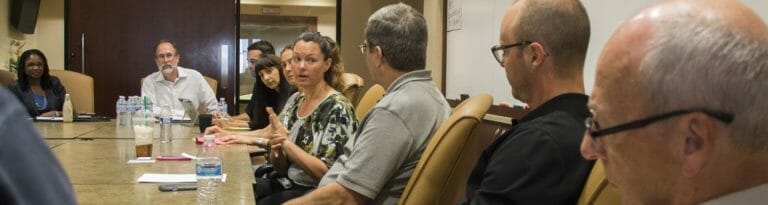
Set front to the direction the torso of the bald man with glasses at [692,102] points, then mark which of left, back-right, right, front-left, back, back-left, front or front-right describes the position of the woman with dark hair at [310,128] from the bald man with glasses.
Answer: front-right

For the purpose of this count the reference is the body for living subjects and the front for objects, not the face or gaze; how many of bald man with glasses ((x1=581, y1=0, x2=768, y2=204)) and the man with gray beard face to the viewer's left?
1

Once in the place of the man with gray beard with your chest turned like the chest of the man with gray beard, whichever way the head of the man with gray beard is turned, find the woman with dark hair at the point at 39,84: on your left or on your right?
on your right

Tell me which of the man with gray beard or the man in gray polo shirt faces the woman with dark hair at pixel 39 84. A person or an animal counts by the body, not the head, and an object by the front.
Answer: the man in gray polo shirt

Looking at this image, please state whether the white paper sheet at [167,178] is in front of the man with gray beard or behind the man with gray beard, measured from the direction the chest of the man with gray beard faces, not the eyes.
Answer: in front

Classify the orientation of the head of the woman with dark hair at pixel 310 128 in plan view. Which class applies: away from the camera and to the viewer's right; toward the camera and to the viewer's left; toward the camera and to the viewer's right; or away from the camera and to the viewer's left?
toward the camera and to the viewer's left

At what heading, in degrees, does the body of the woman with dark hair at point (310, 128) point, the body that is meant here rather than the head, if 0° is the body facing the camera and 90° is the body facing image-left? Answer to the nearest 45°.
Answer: approximately 45°

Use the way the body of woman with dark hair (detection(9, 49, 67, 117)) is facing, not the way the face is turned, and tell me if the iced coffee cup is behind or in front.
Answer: in front

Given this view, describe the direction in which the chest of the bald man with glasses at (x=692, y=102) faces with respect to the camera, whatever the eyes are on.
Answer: to the viewer's left

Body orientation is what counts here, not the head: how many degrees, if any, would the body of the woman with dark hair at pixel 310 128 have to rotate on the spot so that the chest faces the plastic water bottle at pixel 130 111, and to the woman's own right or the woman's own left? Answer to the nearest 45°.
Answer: approximately 90° to the woman's own right

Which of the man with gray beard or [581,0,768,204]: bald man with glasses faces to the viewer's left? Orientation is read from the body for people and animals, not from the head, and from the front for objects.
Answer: the bald man with glasses
